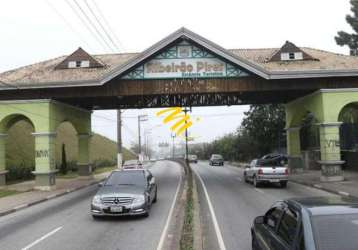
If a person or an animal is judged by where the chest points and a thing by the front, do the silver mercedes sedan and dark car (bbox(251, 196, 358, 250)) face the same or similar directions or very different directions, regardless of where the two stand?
very different directions

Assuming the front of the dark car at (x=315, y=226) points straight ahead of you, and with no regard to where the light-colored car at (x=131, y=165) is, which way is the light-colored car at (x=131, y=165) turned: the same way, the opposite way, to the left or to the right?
the opposite way

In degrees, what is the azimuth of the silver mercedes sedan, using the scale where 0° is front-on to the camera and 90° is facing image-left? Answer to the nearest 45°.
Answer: approximately 0°

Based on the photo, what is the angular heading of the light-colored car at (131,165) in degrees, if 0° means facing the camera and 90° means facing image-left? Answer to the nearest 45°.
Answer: approximately 0°

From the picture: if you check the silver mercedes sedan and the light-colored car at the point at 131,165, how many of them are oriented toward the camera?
2

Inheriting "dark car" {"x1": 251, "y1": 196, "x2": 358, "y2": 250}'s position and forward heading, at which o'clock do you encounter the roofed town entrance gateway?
The roofed town entrance gateway is roughly at 1 o'clock from the dark car.

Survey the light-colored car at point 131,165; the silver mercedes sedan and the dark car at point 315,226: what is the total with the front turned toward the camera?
2
